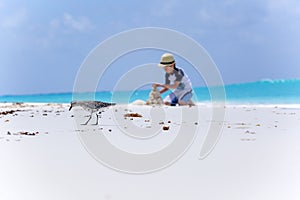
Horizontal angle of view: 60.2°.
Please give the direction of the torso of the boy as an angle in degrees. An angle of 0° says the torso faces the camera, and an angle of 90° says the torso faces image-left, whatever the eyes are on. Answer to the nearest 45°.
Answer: approximately 45°
